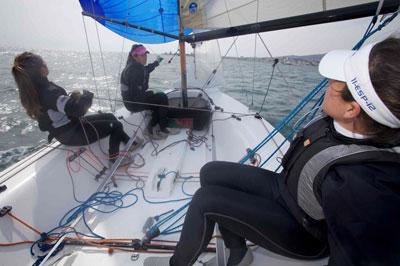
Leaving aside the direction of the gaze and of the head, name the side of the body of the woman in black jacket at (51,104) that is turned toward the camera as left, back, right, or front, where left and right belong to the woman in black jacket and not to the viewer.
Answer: right

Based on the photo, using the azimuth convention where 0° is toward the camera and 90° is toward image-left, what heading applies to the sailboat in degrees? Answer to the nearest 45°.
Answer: approximately 180°

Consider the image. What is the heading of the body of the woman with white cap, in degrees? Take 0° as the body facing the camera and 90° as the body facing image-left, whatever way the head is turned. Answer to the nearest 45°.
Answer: approximately 90°

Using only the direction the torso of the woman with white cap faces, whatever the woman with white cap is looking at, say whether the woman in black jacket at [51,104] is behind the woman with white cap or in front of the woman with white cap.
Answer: in front
